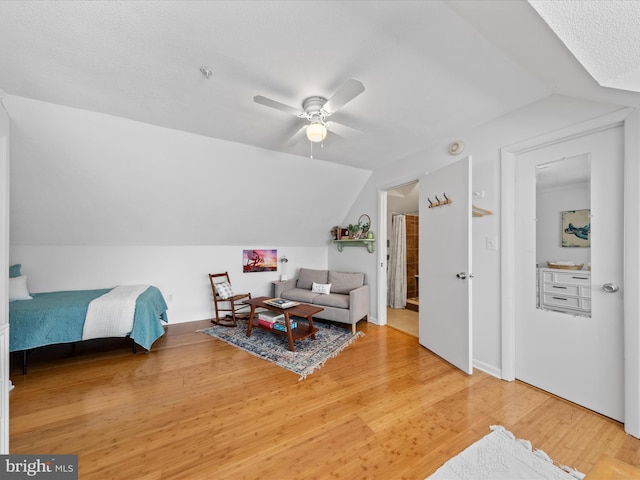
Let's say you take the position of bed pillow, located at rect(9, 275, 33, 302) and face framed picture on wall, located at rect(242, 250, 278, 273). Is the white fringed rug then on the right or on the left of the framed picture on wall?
right

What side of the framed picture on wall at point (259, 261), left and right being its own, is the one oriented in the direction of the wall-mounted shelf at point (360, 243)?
left

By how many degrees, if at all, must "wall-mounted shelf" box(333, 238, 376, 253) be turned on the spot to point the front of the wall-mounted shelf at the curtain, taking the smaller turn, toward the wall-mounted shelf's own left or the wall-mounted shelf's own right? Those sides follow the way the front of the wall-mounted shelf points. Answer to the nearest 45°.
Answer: approximately 180°

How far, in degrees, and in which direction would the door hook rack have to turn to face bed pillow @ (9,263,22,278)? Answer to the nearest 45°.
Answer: approximately 45° to its right

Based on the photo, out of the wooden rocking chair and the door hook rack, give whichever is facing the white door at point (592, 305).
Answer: the wooden rocking chair

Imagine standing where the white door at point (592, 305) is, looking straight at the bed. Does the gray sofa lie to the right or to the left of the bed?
right

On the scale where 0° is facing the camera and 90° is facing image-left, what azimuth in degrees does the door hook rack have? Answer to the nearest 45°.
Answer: approximately 45°

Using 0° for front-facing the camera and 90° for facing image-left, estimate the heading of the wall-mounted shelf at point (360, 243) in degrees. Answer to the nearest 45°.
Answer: approximately 45°

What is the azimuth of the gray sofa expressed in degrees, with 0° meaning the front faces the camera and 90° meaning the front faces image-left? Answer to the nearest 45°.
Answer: approximately 45°

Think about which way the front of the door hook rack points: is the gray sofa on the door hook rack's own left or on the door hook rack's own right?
on the door hook rack's own right

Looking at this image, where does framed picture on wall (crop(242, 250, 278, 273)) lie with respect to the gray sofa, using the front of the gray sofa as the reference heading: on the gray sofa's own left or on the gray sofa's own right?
on the gray sofa's own right

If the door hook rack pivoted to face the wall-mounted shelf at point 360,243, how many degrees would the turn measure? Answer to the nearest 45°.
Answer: approximately 90° to its right

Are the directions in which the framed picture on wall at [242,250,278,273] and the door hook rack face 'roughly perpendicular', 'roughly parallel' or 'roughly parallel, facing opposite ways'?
roughly perpendicular
